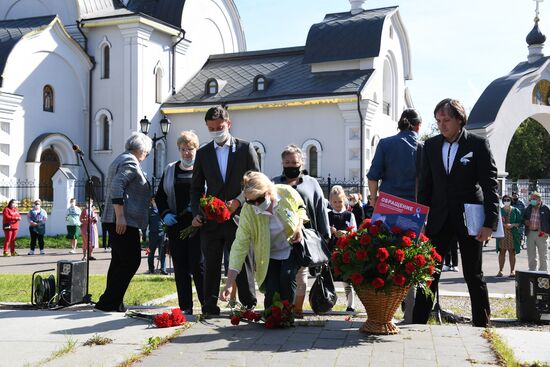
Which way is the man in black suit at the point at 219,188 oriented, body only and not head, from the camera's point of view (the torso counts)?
toward the camera

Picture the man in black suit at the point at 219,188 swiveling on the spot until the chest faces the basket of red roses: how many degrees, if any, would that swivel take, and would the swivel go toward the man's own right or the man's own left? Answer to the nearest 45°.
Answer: approximately 45° to the man's own left

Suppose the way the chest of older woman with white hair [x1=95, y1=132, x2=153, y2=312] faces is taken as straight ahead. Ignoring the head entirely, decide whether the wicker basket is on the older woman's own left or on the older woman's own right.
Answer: on the older woman's own right

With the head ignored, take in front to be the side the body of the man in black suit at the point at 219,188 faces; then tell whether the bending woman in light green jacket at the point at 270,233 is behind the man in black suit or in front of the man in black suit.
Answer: in front

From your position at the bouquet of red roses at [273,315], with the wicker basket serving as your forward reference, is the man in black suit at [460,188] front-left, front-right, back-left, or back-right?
front-left

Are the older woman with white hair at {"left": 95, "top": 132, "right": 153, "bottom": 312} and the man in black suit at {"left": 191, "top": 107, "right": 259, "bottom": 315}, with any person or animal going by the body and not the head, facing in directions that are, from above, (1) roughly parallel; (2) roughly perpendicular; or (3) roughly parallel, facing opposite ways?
roughly perpendicular

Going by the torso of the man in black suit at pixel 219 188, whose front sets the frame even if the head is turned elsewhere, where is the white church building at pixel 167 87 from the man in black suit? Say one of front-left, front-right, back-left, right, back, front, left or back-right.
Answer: back

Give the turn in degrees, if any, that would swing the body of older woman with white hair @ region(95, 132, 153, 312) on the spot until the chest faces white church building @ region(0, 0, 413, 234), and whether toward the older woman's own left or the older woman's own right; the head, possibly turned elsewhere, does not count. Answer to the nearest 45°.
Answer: approximately 90° to the older woman's own left

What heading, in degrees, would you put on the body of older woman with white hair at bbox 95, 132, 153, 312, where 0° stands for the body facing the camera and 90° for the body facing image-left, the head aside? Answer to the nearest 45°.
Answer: approximately 270°

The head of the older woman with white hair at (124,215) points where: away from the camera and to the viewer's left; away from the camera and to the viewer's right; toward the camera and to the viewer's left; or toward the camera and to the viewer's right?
away from the camera and to the viewer's right

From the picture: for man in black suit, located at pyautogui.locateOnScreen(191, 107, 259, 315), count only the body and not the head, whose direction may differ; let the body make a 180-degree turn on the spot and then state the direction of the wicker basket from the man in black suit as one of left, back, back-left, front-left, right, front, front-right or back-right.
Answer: back-right

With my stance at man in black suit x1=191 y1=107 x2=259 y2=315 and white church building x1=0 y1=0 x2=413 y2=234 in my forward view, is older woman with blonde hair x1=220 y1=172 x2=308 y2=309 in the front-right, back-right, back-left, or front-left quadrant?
back-right

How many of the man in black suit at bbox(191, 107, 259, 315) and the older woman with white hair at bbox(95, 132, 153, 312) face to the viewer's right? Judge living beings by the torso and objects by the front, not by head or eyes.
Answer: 1
